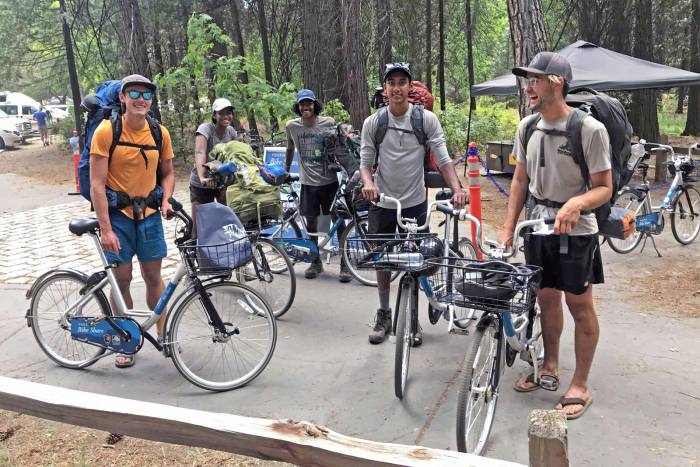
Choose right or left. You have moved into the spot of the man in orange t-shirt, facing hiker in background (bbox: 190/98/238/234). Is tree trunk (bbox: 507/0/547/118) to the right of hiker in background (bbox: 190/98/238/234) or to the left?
right

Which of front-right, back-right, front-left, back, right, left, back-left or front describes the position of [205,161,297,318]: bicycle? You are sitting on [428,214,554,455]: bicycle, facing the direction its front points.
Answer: right

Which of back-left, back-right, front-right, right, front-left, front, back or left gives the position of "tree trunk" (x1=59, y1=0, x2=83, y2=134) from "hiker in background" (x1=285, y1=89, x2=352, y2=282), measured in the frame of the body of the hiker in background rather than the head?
back-right

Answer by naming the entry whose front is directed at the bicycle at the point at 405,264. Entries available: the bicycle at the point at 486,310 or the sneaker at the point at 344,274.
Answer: the sneaker

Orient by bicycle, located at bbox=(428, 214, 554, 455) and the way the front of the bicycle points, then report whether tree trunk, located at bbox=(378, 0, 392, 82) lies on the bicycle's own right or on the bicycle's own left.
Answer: on the bicycle's own right

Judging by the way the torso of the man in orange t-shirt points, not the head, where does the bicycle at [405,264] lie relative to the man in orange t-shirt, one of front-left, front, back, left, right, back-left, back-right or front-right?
front-left

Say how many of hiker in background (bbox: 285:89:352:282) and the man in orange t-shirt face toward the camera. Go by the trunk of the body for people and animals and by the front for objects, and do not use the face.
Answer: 2

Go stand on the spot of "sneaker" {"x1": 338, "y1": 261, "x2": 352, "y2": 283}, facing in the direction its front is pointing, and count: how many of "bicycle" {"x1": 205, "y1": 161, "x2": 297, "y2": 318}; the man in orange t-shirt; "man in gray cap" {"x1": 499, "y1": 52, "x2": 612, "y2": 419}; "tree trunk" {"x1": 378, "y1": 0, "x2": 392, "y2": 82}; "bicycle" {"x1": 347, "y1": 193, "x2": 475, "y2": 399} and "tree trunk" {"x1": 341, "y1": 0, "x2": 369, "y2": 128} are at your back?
2

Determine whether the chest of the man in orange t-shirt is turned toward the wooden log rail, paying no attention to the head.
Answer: yes

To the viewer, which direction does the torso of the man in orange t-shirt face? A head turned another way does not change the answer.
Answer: toward the camera

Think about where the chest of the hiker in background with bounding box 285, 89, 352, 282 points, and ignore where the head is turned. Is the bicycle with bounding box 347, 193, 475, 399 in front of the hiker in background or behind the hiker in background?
in front

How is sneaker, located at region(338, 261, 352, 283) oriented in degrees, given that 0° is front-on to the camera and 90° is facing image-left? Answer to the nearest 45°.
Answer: approximately 0°

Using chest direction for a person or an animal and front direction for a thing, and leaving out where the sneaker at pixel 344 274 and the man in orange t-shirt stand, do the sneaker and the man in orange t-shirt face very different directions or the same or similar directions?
same or similar directions

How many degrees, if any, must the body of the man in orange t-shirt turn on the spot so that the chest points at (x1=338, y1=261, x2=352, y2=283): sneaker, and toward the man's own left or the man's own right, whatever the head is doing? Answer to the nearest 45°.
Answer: approximately 135° to the man's own left

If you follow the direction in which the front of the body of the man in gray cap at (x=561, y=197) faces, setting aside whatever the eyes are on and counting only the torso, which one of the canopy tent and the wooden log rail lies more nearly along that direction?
the wooden log rail

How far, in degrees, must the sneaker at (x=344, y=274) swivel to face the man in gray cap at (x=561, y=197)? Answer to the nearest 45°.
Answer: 0° — it already faces them

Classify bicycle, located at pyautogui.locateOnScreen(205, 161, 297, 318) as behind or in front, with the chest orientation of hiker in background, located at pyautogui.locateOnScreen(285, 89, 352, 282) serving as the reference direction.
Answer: in front

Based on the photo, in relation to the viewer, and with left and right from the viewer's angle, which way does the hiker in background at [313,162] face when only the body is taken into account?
facing the viewer
